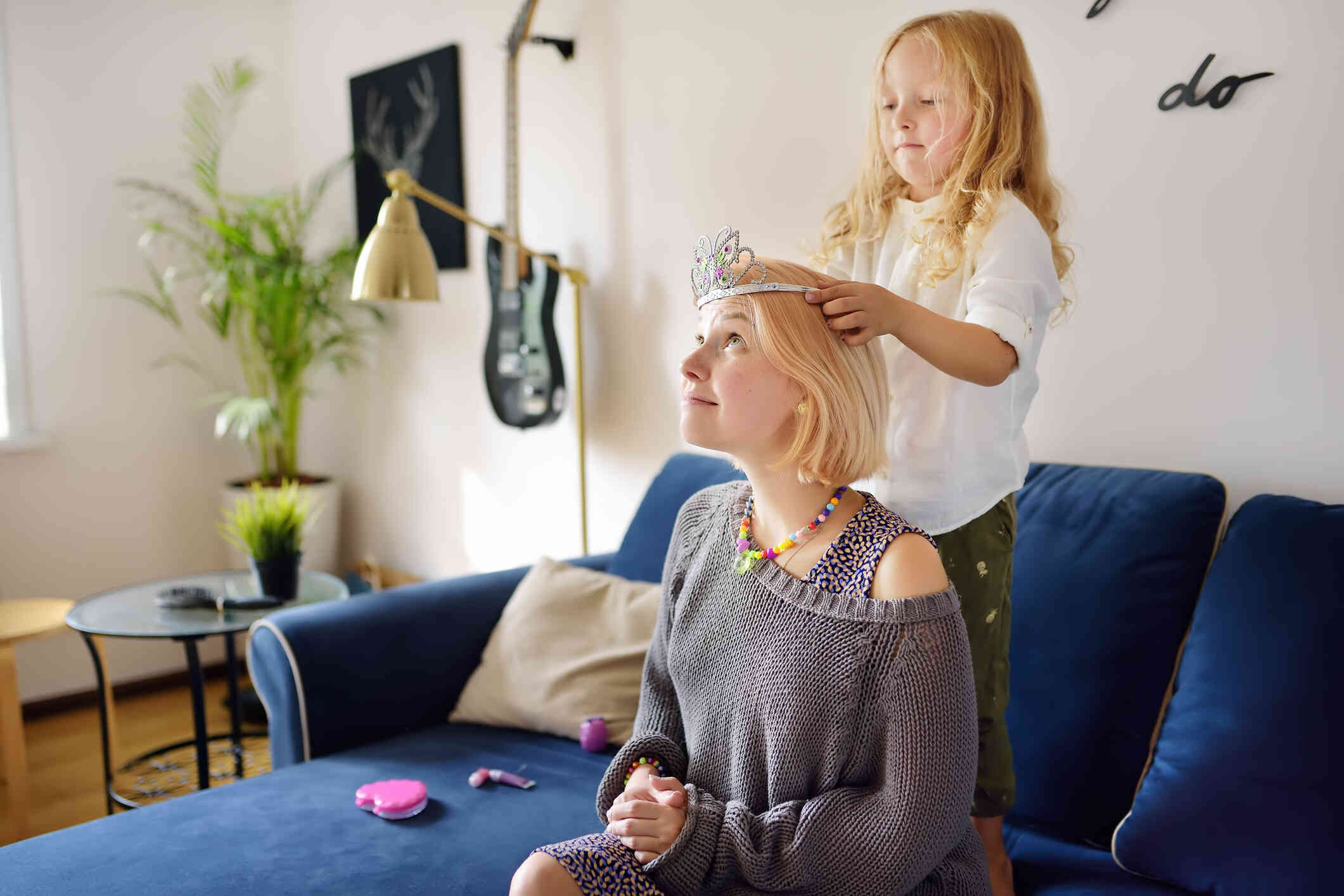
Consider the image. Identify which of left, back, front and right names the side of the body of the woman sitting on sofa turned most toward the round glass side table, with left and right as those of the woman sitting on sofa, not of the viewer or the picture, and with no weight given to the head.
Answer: right

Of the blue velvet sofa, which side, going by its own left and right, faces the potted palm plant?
right

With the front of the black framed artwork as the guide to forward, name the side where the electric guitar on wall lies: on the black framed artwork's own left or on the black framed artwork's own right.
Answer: on the black framed artwork's own left

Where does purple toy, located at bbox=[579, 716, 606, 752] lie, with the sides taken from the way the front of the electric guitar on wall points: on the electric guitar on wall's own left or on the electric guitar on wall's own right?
on the electric guitar on wall's own left

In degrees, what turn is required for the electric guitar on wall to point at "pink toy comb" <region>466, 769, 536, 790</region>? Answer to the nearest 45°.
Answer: approximately 45° to its left

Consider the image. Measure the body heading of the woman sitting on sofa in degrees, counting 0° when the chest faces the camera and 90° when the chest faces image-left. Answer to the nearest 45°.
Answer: approximately 45°
